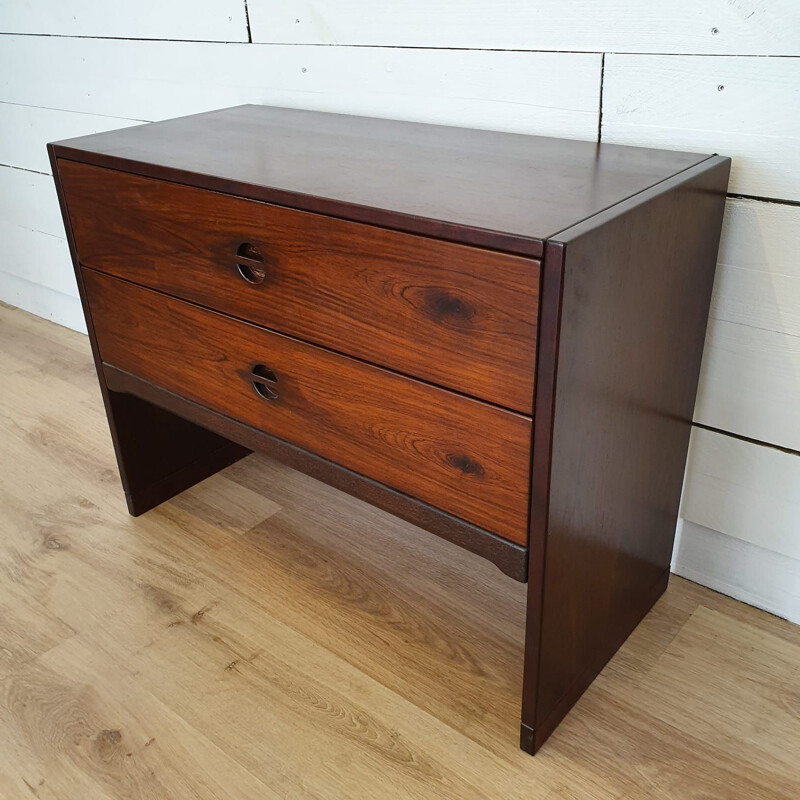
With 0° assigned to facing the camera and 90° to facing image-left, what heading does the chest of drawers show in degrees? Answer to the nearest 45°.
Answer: approximately 45°
